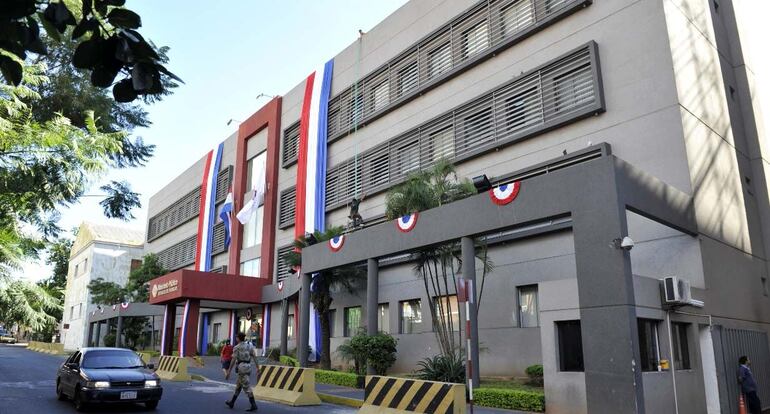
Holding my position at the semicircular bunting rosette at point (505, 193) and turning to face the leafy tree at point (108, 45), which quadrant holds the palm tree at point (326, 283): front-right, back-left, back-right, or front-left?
back-right

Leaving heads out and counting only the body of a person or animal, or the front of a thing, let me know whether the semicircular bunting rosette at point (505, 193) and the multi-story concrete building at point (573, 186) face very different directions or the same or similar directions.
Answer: same or similar directions

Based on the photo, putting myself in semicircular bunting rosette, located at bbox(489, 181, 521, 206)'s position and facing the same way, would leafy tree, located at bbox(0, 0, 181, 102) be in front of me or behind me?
in front

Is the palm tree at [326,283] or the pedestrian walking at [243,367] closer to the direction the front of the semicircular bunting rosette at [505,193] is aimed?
the pedestrian walking

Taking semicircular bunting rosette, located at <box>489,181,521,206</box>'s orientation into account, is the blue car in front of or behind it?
in front

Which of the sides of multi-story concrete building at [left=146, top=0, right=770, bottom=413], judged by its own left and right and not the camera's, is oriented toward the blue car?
front

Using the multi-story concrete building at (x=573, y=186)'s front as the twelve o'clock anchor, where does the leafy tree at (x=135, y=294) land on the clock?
The leafy tree is roughly at 3 o'clock from the multi-story concrete building.

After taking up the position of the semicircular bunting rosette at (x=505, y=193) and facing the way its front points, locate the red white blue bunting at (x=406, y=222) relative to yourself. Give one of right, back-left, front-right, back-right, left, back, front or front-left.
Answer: right

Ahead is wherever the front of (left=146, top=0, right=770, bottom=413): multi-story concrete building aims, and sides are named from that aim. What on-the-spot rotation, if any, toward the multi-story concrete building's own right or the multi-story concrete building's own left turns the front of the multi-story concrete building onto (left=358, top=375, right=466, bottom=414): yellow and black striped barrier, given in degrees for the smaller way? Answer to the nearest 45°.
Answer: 0° — it already faces it

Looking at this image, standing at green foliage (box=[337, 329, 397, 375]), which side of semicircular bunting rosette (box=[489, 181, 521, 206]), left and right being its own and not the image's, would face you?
right

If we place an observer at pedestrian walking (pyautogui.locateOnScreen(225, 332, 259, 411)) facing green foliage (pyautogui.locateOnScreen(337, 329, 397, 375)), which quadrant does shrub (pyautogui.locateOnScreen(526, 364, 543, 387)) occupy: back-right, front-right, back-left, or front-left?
front-right

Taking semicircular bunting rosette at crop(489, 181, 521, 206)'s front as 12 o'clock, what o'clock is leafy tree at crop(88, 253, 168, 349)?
The leafy tree is roughly at 3 o'clock from the semicircular bunting rosette.
